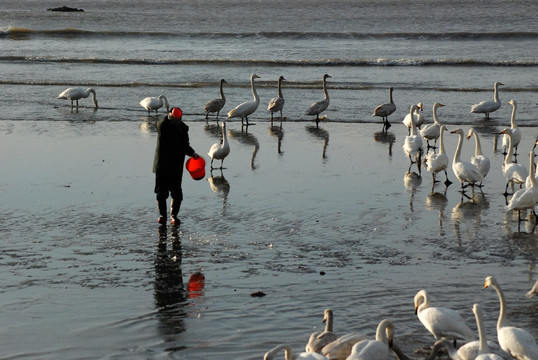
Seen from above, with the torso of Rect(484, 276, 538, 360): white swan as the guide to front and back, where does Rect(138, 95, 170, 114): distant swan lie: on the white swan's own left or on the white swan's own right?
on the white swan's own right

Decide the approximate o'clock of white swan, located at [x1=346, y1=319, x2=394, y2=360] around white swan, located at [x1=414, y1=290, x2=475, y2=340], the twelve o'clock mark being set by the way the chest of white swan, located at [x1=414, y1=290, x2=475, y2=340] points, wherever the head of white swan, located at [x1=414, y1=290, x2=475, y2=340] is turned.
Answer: white swan, located at [x1=346, y1=319, x2=394, y2=360] is roughly at 10 o'clock from white swan, located at [x1=414, y1=290, x2=475, y2=340].

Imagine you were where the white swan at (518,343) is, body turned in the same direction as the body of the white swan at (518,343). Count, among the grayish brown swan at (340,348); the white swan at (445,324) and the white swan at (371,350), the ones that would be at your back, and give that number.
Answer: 0

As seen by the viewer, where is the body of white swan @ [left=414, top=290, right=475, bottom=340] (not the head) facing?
to the viewer's left

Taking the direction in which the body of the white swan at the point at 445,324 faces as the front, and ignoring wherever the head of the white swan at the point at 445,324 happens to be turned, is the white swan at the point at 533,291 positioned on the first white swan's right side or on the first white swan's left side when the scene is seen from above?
on the first white swan's right side

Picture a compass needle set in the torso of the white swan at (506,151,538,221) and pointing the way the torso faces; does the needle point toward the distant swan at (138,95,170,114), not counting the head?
no

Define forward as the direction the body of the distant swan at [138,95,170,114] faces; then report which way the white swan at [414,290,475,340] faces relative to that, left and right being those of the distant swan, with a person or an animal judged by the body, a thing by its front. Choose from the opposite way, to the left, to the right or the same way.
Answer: the opposite way

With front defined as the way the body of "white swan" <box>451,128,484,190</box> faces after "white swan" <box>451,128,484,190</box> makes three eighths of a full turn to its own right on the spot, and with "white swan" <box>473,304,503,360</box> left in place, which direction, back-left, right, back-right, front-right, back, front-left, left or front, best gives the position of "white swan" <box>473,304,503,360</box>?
back-right

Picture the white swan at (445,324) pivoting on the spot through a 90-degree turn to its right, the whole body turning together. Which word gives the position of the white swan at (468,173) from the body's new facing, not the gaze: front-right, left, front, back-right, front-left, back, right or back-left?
front

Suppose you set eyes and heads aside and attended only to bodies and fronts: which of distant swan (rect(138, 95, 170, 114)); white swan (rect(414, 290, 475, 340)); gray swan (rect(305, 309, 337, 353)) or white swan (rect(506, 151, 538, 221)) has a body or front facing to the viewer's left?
white swan (rect(414, 290, 475, 340))

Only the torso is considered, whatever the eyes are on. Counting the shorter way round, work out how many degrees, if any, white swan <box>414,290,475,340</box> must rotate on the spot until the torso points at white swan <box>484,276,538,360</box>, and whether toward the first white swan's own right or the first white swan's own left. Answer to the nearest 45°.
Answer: approximately 135° to the first white swan's own left

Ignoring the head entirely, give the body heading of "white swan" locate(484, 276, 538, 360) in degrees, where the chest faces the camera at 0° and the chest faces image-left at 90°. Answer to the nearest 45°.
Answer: approximately 90°

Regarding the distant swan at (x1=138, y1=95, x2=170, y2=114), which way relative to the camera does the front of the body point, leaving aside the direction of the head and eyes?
to the viewer's right

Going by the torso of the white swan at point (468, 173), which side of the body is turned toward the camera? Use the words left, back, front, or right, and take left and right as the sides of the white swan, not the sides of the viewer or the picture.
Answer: left
